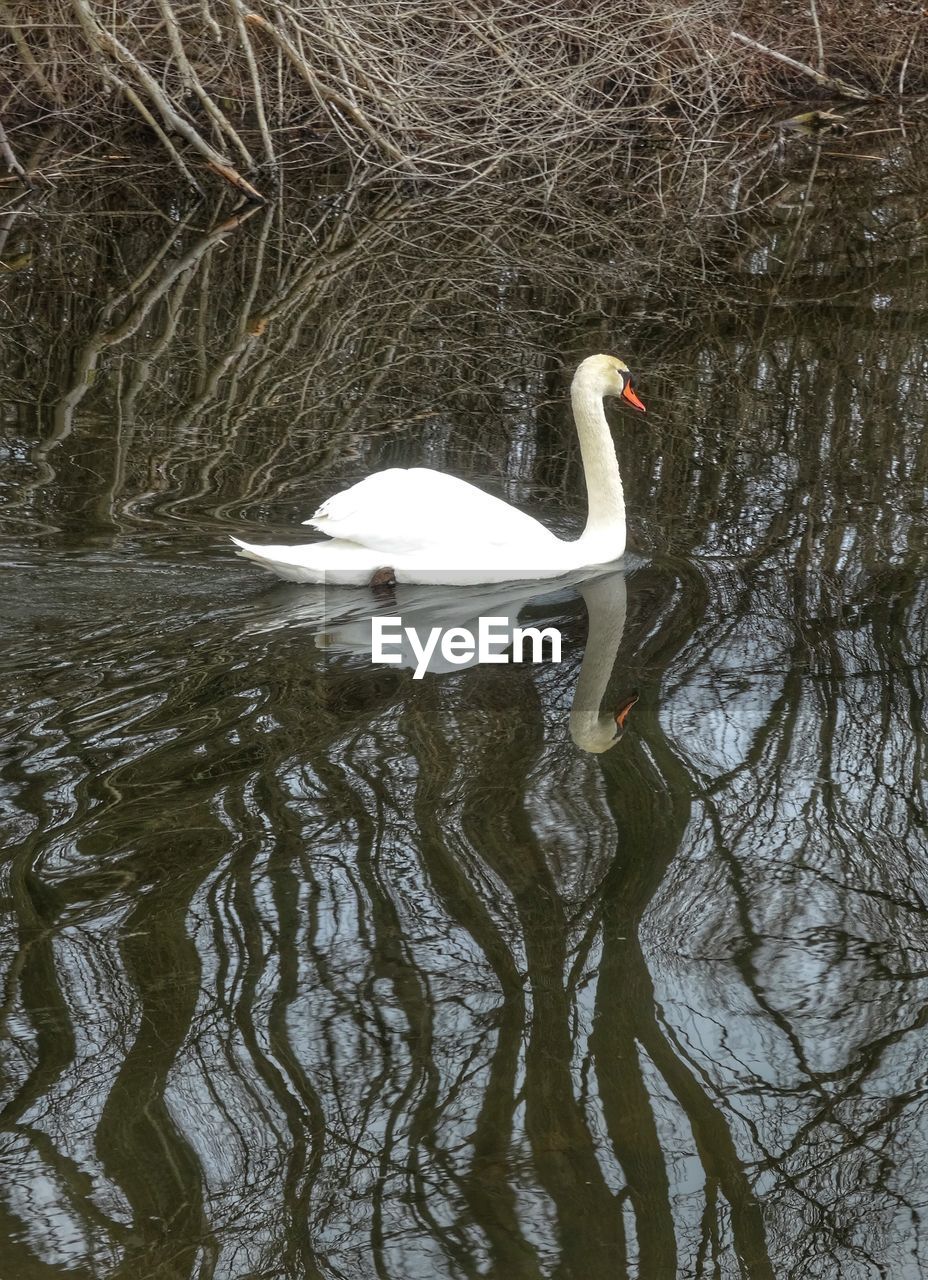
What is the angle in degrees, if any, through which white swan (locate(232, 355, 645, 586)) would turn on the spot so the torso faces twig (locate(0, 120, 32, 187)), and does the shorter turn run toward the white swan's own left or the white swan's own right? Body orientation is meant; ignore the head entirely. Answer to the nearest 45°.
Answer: approximately 135° to the white swan's own left

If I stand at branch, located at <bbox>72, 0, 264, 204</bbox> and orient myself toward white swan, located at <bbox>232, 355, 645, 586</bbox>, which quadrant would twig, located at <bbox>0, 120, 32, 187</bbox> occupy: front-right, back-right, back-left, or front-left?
back-right

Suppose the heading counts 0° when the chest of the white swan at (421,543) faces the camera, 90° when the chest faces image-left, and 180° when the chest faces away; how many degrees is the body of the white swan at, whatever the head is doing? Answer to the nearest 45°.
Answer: approximately 270°

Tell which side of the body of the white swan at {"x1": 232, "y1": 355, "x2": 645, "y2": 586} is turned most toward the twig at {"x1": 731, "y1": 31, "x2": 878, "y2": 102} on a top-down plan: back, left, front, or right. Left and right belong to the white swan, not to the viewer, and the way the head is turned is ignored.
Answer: left

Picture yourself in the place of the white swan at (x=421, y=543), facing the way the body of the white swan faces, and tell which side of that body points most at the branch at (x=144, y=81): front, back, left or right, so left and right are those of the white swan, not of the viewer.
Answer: left

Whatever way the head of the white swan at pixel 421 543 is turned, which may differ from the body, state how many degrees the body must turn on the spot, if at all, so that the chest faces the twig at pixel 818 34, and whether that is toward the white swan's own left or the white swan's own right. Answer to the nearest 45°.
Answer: approximately 90° to the white swan's own left

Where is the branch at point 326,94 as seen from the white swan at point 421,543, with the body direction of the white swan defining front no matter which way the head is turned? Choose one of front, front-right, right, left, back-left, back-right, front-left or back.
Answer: left
